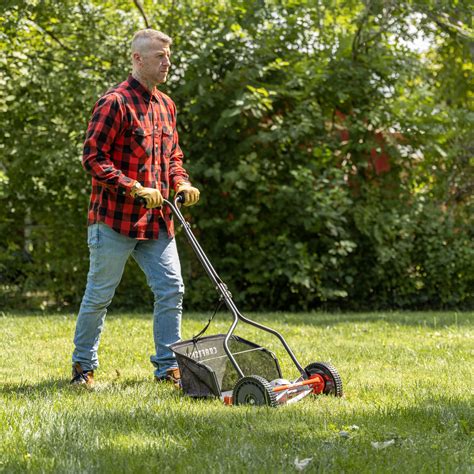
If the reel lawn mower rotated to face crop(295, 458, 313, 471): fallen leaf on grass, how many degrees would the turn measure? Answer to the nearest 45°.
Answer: approximately 45° to its right

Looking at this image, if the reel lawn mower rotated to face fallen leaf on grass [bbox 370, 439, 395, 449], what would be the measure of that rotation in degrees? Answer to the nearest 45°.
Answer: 0° — it already faces it

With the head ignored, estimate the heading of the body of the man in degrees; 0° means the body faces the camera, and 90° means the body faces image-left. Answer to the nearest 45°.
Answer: approximately 315°

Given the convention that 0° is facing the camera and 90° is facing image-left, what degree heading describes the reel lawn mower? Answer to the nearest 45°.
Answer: approximately 315°
